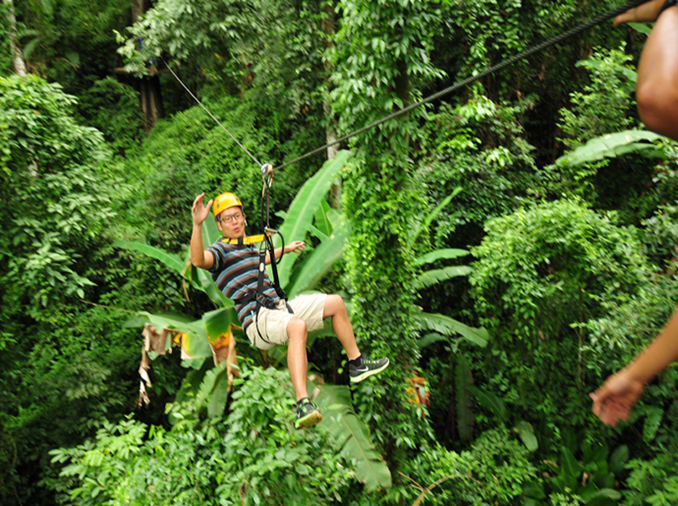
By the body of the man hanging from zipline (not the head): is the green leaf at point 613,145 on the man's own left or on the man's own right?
on the man's own left

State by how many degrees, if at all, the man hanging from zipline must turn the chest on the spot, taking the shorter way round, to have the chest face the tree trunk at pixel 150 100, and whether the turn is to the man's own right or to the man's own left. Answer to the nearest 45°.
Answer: approximately 135° to the man's own left

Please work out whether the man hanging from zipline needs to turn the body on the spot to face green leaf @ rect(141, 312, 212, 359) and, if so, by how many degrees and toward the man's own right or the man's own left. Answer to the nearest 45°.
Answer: approximately 180°

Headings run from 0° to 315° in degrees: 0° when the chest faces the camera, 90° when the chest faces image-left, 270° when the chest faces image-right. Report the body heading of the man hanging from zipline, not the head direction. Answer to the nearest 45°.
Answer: approximately 315°

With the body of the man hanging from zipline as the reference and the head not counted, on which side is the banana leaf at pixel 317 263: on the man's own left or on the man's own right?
on the man's own left

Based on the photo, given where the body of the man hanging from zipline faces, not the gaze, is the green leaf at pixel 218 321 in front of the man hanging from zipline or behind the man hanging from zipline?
behind
